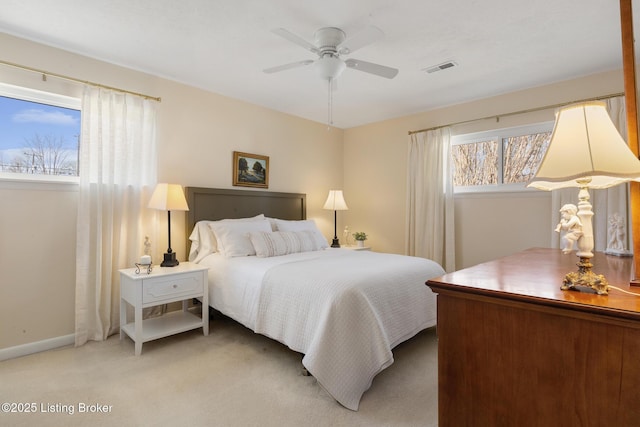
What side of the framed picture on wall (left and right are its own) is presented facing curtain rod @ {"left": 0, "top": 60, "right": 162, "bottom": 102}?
right

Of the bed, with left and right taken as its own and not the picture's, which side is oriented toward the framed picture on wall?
back

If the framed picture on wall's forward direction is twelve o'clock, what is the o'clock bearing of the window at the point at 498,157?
The window is roughly at 11 o'clock from the framed picture on wall.

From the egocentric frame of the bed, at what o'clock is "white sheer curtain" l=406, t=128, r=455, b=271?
The white sheer curtain is roughly at 9 o'clock from the bed.

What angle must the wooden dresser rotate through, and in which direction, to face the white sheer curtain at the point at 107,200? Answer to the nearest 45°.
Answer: approximately 45° to its left

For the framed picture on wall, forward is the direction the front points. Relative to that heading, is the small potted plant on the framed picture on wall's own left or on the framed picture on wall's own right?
on the framed picture on wall's own left

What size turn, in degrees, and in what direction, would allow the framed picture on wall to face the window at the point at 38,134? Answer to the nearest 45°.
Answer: approximately 90° to its right

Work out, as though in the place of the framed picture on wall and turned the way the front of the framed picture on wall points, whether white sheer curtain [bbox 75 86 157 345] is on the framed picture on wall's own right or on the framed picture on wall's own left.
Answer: on the framed picture on wall's own right

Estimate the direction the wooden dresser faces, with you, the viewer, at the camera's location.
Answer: facing away from the viewer and to the left of the viewer

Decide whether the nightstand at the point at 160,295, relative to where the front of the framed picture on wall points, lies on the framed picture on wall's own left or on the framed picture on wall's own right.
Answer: on the framed picture on wall's own right

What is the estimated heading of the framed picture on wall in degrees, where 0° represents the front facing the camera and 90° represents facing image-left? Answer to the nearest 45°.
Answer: approximately 315°

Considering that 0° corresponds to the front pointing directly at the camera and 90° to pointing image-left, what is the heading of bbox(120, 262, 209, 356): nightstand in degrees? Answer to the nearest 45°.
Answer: approximately 315°

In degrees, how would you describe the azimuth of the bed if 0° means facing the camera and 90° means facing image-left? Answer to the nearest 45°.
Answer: approximately 315°
